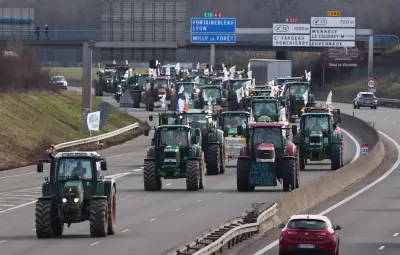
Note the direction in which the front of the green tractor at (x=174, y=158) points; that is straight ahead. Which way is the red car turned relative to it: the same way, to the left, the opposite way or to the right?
the opposite way

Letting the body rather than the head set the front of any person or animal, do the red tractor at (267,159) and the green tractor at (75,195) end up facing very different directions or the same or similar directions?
same or similar directions

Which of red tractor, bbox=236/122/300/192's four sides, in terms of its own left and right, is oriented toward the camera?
front

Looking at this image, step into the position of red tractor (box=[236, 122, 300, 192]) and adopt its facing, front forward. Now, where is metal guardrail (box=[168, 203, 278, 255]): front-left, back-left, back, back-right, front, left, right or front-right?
front

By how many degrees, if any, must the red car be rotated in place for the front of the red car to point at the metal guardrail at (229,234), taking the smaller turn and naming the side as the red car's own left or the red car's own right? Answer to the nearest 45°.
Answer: approximately 45° to the red car's own left

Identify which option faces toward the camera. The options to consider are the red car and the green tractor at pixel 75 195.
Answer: the green tractor

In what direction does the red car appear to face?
away from the camera

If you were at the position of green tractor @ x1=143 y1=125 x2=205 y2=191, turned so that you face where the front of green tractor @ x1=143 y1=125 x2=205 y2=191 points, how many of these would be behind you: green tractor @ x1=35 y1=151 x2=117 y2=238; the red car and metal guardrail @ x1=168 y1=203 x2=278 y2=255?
0

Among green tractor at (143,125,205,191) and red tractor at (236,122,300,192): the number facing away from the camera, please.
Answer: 0

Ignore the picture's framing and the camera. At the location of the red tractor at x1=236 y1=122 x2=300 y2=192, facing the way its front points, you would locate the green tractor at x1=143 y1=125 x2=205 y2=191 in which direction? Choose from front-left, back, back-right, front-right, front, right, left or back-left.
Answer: right

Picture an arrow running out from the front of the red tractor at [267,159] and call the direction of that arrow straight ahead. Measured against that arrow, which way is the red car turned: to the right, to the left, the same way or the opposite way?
the opposite way

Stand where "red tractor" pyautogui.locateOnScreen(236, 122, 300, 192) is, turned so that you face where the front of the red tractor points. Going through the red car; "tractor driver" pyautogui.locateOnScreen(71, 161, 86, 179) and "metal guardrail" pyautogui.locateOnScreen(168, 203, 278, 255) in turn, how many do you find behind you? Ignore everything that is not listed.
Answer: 0

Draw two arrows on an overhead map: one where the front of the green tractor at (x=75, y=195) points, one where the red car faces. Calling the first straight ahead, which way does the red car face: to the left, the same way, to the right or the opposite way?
the opposite way

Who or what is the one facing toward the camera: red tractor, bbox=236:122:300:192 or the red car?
the red tractor

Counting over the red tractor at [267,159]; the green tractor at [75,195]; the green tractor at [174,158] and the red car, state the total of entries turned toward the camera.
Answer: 3

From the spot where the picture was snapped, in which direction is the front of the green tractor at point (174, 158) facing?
facing the viewer

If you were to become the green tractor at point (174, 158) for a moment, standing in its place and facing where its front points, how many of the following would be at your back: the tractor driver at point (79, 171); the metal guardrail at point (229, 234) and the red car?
0

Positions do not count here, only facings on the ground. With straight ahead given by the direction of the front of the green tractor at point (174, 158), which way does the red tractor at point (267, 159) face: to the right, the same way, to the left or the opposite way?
the same way
